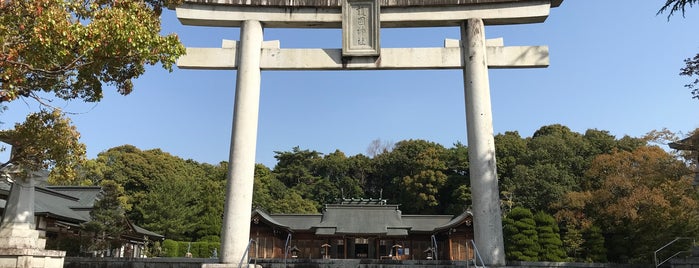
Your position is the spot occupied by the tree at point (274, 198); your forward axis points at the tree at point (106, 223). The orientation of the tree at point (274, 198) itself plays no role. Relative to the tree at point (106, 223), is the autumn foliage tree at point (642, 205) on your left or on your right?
left

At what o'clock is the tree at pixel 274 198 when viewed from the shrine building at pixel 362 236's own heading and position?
The tree is roughly at 5 o'clock from the shrine building.

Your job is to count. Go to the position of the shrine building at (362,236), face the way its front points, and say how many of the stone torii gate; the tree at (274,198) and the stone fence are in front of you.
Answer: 2

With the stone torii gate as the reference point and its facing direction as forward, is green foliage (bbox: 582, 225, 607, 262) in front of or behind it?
behind

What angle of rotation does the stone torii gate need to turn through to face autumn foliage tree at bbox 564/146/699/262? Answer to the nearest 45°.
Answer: approximately 135° to its left

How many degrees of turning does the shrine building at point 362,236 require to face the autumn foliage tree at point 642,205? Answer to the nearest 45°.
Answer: approximately 45° to its left

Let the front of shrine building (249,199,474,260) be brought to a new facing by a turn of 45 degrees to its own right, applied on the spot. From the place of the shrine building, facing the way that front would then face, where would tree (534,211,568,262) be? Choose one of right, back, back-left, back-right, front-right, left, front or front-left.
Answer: left

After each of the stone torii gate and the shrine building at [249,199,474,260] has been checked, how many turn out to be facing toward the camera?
2

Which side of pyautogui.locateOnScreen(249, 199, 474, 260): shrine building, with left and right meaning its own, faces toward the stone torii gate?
front

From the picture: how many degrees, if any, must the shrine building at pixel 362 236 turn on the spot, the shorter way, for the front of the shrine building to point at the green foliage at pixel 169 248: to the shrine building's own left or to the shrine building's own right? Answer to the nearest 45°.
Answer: approximately 90° to the shrine building's own right
